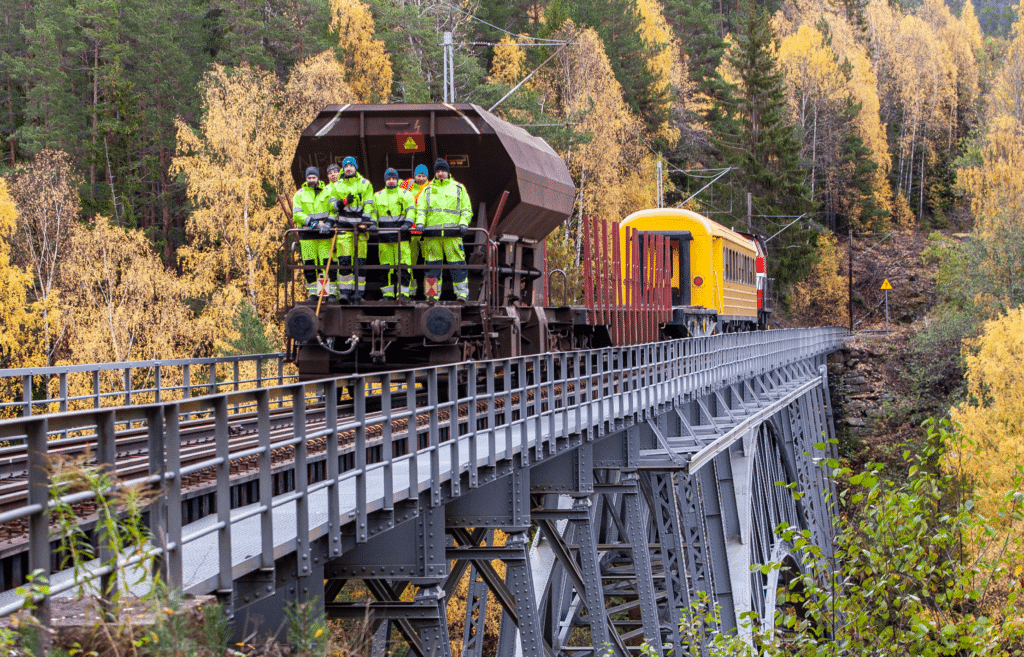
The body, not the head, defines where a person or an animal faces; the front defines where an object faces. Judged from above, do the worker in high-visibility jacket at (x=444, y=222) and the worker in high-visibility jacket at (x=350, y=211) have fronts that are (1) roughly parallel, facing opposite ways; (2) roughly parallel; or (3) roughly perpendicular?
roughly parallel

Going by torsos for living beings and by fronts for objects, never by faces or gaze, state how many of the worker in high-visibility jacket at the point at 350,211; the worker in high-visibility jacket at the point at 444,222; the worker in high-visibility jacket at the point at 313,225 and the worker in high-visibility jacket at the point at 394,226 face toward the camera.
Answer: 4

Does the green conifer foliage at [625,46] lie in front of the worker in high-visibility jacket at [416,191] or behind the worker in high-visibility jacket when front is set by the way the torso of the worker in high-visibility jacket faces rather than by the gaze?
behind

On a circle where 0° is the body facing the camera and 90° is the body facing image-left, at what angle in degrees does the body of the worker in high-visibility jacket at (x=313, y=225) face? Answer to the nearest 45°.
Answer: approximately 0°

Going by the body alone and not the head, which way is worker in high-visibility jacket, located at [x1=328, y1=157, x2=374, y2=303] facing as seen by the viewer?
toward the camera

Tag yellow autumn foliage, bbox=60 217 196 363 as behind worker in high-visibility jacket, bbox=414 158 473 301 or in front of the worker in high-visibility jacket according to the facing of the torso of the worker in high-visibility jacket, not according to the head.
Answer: behind

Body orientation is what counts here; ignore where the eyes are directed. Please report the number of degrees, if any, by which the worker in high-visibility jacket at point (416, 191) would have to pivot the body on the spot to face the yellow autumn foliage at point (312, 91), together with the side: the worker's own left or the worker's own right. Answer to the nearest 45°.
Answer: approximately 180°

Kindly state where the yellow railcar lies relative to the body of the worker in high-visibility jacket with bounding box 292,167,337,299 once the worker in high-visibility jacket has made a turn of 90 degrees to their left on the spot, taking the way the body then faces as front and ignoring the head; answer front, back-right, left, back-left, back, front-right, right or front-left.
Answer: front-left

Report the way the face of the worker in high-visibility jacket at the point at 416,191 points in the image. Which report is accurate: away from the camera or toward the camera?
toward the camera

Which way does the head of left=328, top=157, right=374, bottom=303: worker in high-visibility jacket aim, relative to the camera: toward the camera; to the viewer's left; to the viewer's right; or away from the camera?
toward the camera

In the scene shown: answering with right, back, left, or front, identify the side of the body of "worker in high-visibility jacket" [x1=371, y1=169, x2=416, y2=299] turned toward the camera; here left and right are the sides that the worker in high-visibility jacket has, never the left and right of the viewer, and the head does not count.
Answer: front

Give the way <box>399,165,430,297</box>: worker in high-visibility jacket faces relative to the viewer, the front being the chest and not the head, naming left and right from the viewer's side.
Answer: facing the viewer

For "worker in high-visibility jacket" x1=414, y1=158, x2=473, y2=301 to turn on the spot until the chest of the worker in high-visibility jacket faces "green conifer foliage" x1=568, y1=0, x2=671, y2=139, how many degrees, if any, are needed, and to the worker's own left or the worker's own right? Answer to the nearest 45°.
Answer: approximately 180°

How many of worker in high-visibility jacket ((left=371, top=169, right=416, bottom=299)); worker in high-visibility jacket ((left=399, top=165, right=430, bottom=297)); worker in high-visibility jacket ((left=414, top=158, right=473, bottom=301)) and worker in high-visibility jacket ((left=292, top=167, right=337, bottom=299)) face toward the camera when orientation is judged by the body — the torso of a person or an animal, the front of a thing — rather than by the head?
4

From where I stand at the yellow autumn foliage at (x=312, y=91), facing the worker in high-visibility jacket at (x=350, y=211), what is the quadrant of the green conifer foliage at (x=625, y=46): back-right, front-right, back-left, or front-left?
back-left

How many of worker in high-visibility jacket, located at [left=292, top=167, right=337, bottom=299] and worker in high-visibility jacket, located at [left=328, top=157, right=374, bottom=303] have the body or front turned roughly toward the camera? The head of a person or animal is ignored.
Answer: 2
